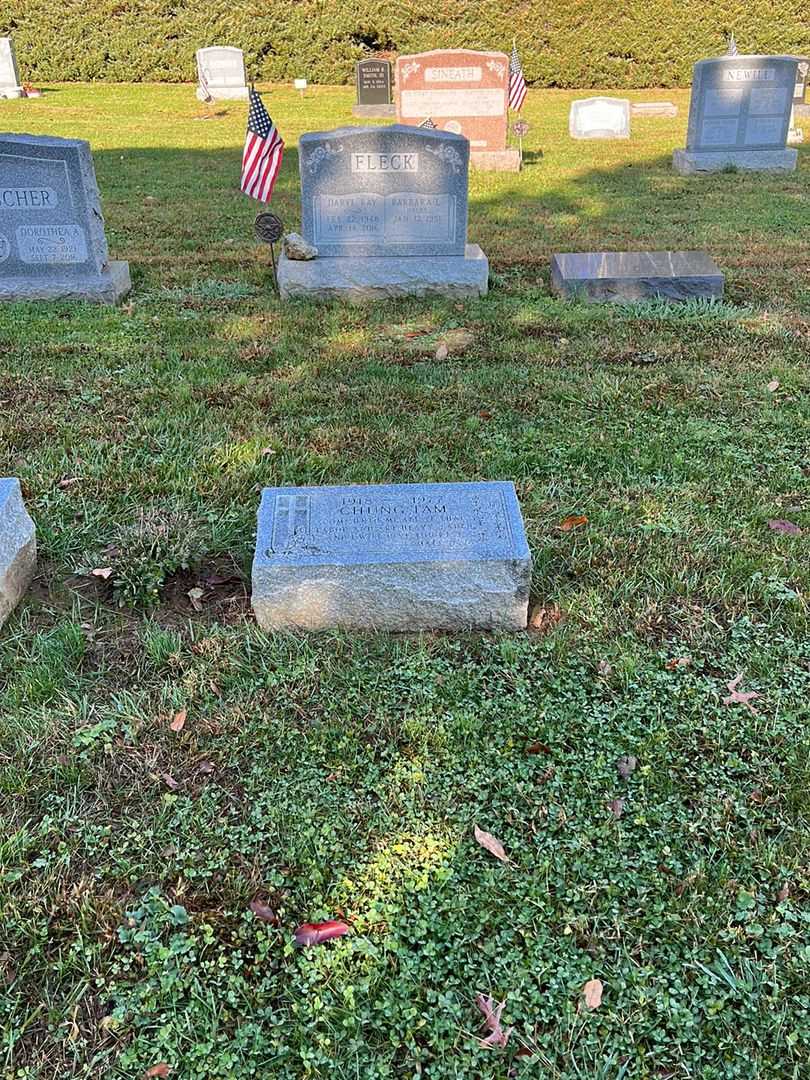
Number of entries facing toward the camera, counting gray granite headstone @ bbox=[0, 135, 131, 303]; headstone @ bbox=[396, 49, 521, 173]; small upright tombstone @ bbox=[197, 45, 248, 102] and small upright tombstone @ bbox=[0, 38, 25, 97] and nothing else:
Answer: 4

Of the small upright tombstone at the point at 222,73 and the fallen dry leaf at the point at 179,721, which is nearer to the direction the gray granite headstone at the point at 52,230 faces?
the fallen dry leaf

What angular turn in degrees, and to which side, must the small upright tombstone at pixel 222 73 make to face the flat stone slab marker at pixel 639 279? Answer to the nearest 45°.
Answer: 0° — it already faces it

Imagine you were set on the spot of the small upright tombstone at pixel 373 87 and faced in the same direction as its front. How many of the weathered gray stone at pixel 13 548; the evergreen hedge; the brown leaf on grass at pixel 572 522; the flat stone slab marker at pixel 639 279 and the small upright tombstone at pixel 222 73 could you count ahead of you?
3

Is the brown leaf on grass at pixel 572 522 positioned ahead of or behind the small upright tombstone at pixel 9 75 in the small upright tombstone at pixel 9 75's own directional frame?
ahead

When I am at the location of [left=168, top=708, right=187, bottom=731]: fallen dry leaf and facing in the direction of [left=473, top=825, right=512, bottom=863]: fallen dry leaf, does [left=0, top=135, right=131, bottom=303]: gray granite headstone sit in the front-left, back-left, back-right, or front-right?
back-left

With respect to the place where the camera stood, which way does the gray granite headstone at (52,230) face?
facing the viewer

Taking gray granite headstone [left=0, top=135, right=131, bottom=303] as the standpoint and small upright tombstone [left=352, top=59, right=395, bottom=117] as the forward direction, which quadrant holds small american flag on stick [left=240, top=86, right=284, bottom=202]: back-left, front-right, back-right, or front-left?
front-right

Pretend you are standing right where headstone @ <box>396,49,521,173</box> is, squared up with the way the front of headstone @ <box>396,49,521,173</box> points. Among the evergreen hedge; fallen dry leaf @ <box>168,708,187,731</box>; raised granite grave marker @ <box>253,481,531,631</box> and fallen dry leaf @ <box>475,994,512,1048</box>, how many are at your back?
1

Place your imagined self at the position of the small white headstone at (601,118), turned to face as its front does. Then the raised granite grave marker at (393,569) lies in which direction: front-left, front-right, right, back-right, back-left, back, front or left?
front

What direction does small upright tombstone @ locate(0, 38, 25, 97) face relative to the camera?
toward the camera

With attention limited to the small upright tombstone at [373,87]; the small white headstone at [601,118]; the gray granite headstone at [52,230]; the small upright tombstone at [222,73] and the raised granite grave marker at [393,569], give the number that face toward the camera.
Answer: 5

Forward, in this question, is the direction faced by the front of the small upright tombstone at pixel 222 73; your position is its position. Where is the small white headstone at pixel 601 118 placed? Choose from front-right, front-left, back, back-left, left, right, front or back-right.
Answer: front-left

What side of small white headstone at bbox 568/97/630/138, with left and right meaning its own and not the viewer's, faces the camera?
front

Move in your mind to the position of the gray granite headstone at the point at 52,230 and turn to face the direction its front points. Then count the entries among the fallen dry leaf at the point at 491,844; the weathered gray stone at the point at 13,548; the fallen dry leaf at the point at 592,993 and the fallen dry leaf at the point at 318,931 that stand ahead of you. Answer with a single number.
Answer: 4

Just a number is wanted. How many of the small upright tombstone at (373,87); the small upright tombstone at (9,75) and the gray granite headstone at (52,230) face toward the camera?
3

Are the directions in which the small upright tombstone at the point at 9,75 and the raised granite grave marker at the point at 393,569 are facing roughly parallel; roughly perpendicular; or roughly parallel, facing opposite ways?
roughly parallel

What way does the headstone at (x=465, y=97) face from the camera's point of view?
toward the camera

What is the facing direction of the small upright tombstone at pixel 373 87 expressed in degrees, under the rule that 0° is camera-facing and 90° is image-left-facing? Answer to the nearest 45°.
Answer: approximately 0°

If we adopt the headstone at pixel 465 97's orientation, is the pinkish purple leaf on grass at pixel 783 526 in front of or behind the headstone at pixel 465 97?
in front
